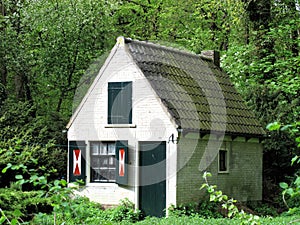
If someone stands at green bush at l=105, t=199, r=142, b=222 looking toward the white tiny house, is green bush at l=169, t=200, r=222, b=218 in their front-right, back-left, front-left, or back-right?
front-right

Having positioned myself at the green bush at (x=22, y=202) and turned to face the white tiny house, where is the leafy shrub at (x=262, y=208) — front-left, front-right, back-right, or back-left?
front-right

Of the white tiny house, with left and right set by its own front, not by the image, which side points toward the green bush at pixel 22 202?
front

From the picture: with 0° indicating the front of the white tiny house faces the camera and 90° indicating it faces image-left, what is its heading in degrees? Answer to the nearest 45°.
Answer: approximately 45°
